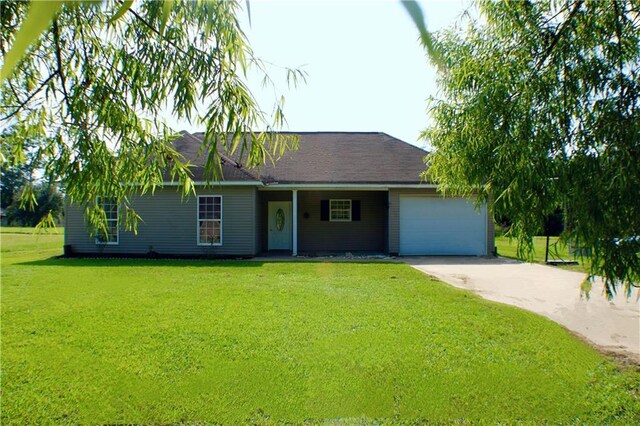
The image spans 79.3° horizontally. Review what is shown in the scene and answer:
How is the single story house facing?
toward the camera
